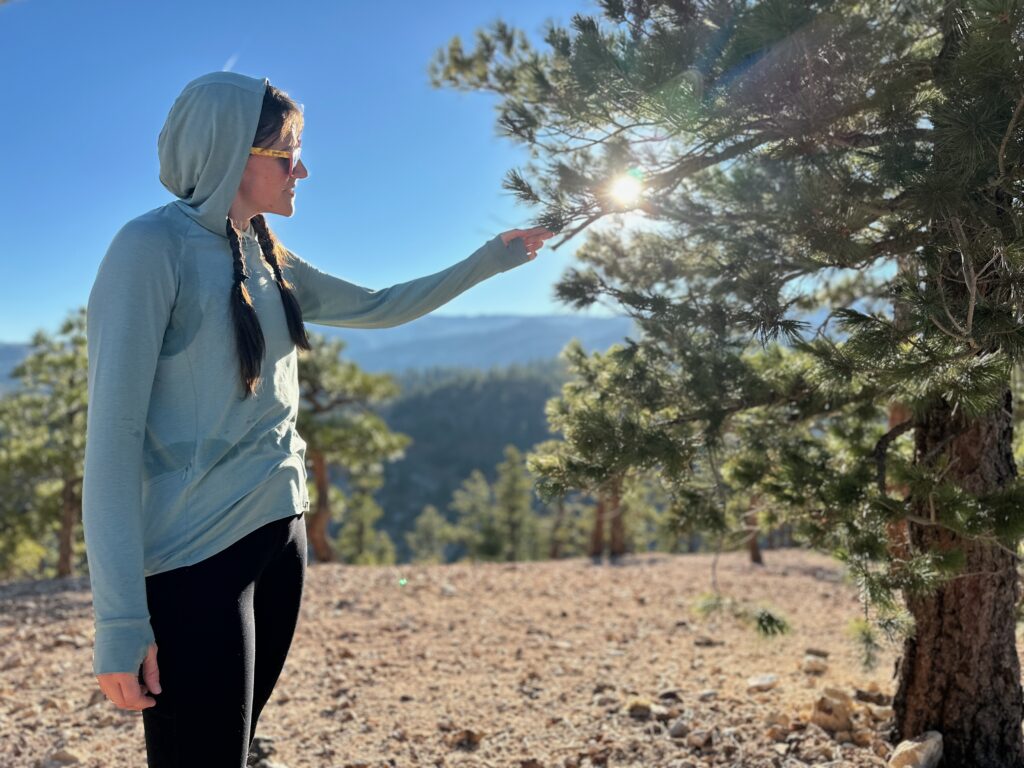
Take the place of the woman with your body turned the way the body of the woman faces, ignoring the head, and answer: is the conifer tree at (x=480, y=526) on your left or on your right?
on your left

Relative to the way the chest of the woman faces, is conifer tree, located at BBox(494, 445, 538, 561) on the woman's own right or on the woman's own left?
on the woman's own left

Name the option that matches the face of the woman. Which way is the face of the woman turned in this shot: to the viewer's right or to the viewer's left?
to the viewer's right

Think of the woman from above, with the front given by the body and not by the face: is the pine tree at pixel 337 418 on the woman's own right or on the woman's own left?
on the woman's own left

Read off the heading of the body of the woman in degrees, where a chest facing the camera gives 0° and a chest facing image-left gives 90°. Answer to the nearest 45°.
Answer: approximately 315°

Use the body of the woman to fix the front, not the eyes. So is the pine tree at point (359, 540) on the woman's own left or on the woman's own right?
on the woman's own left
